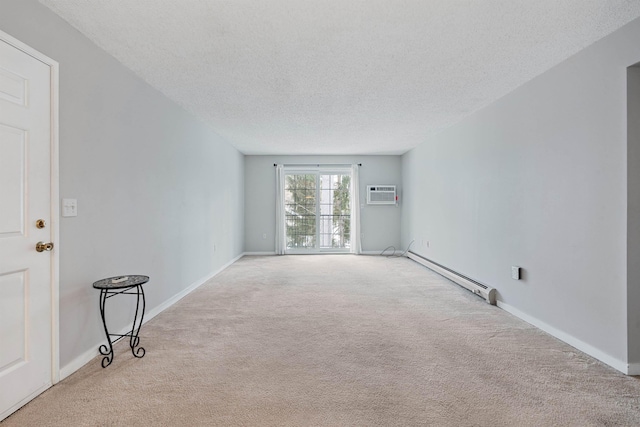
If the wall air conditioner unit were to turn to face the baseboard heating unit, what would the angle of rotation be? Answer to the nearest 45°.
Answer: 0° — it already faces it

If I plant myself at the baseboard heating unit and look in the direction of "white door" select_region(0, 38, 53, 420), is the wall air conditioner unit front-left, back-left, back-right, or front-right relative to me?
back-right

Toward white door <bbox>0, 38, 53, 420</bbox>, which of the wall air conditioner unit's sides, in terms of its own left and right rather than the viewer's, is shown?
front

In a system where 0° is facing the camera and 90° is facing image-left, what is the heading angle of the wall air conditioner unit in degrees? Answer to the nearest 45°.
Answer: approximately 0°

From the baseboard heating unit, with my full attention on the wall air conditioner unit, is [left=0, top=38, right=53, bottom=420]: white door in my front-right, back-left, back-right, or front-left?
back-left
